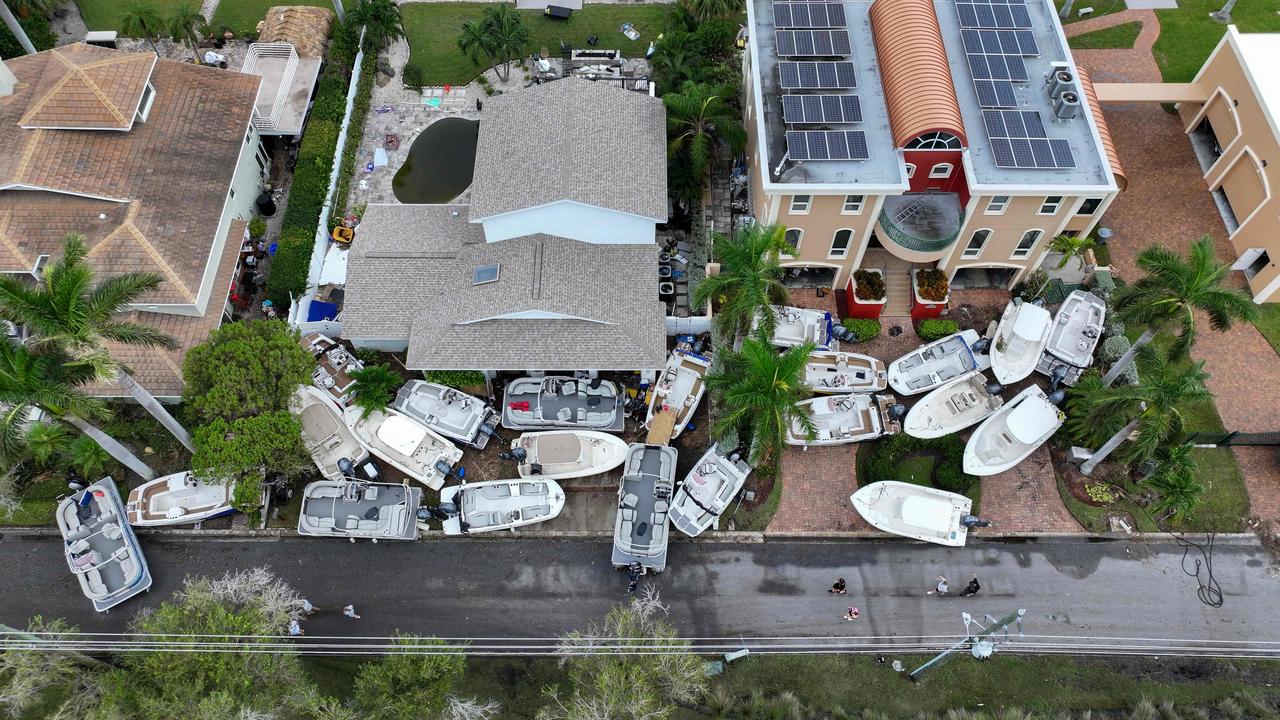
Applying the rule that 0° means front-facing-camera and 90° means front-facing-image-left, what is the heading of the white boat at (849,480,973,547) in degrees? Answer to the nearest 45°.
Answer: approximately 90°

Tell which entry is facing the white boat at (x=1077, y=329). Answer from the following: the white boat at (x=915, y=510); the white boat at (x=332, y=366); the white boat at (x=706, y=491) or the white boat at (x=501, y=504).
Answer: the white boat at (x=501, y=504)

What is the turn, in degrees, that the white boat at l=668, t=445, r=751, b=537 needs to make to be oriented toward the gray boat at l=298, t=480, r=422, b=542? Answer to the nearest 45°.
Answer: approximately 45° to its right

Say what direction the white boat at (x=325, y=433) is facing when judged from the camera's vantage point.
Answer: facing away from the viewer and to the left of the viewer

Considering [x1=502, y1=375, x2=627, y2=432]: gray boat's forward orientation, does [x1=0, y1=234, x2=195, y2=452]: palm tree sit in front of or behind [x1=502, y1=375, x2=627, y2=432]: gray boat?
in front

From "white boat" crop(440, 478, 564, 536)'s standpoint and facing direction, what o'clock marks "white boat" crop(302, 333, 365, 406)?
"white boat" crop(302, 333, 365, 406) is roughly at 8 o'clock from "white boat" crop(440, 478, 564, 536).

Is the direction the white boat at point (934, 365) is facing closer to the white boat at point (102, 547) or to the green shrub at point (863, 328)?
the white boat

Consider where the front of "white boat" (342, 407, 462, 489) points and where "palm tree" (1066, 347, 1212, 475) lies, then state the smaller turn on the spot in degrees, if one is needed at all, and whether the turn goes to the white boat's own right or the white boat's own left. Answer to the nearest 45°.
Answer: approximately 180°

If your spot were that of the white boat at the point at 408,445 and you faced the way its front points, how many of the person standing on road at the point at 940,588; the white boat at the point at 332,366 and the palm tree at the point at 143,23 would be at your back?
1

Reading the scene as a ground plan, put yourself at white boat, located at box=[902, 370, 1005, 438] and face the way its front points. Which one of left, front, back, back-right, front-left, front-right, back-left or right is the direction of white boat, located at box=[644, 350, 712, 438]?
front-right

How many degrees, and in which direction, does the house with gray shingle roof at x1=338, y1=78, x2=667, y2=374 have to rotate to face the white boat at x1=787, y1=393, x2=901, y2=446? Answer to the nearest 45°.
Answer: approximately 45° to its left

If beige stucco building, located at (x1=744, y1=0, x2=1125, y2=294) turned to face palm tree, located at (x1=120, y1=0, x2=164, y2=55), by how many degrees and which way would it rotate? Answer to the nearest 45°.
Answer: approximately 90° to its right

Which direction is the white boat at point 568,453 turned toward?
to the viewer's right

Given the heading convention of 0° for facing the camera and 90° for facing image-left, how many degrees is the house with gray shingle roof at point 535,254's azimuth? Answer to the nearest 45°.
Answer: approximately 0°

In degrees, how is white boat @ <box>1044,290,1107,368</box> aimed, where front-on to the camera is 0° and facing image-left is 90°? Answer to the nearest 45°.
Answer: approximately 180°

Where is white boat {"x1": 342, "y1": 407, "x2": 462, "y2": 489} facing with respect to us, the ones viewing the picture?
facing away from the viewer and to the left of the viewer
